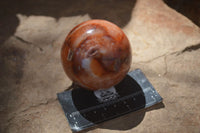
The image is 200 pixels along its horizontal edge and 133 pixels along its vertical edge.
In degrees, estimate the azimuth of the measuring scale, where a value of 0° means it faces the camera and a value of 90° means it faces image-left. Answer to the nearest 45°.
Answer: approximately 315°
